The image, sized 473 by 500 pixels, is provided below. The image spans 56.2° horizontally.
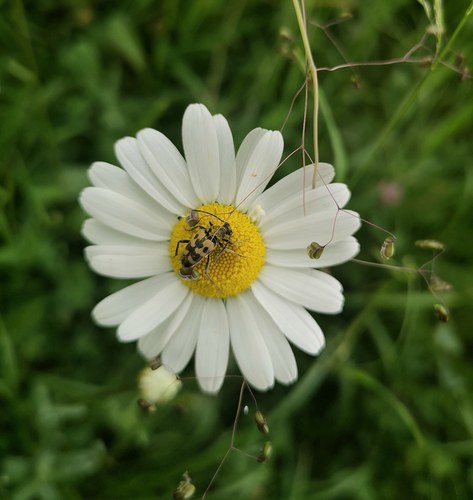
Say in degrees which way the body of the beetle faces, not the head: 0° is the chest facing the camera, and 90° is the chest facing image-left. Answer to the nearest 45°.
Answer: approximately 225°

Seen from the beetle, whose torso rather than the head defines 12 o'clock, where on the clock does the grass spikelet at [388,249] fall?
The grass spikelet is roughly at 2 o'clock from the beetle.
